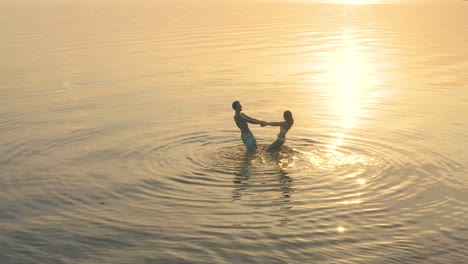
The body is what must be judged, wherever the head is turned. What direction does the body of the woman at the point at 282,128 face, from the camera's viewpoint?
to the viewer's left
